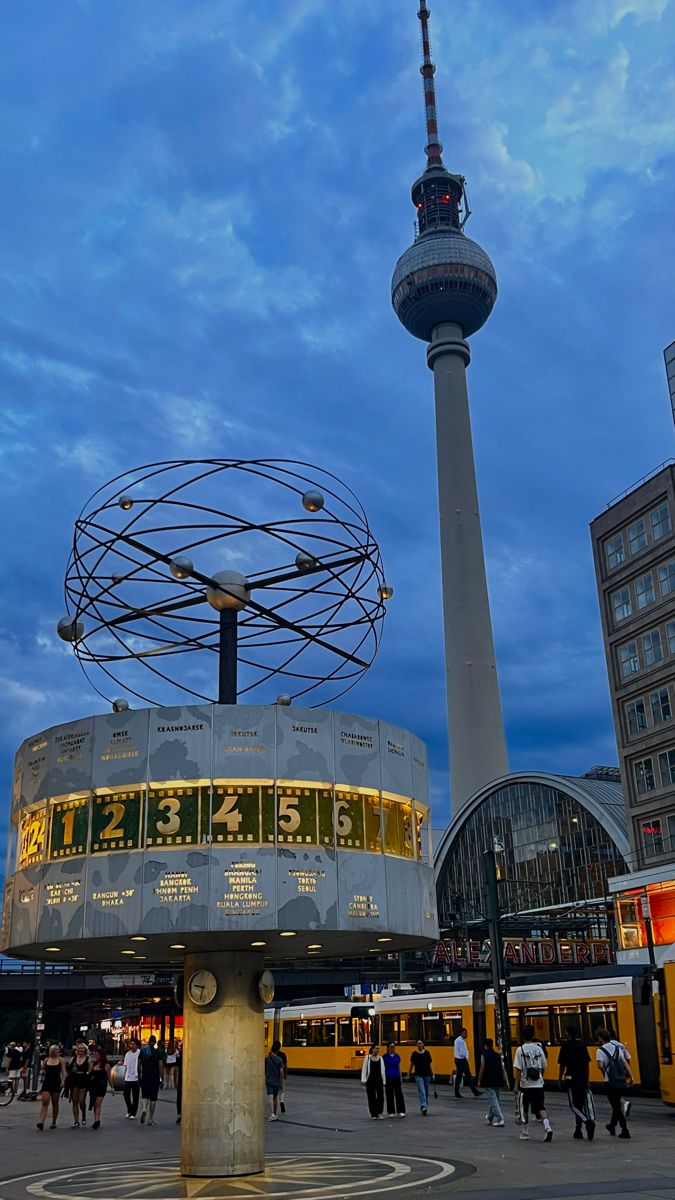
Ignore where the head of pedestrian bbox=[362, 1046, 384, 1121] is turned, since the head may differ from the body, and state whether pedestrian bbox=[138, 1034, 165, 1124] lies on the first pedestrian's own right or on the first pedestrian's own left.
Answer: on the first pedestrian's own right

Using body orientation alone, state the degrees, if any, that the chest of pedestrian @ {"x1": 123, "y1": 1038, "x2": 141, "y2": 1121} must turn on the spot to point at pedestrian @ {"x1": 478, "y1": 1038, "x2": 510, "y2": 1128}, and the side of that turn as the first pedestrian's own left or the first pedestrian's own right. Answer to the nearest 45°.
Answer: approximately 45° to the first pedestrian's own left

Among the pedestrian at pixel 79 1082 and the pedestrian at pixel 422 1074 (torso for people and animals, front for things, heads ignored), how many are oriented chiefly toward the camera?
2

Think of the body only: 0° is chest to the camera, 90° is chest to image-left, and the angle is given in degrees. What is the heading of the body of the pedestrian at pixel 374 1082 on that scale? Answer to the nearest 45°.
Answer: approximately 0°

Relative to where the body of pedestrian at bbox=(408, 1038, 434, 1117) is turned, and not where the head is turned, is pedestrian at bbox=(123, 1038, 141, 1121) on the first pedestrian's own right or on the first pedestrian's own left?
on the first pedestrian's own right

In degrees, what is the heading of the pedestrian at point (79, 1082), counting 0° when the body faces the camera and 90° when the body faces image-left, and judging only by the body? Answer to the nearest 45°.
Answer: approximately 0°
